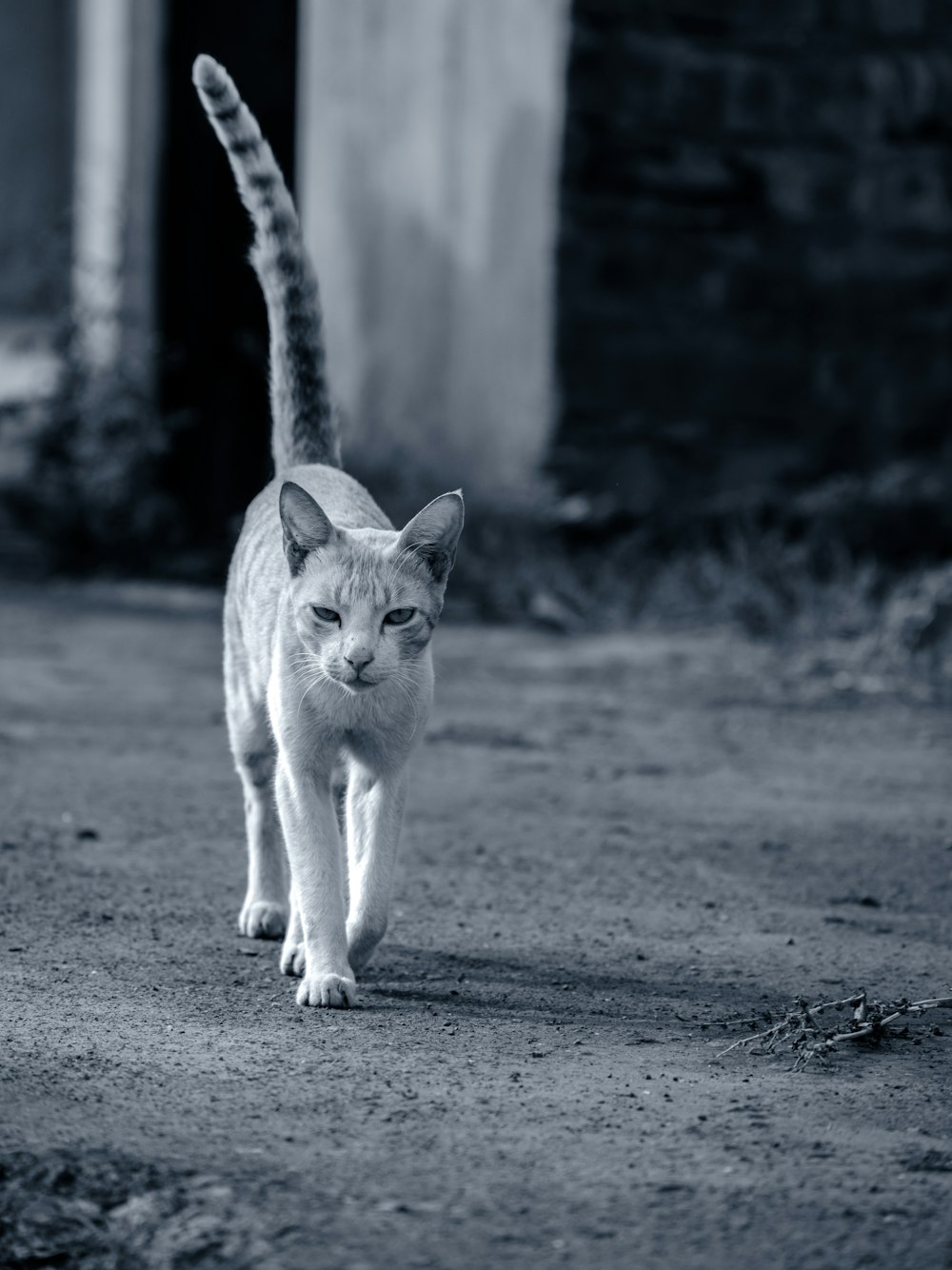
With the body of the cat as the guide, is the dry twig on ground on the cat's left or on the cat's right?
on the cat's left

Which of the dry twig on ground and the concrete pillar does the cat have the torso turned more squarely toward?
the dry twig on ground

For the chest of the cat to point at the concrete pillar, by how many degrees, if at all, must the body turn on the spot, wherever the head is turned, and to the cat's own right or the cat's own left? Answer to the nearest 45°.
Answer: approximately 180°

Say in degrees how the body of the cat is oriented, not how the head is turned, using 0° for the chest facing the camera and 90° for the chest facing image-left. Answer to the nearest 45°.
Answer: approximately 0°
